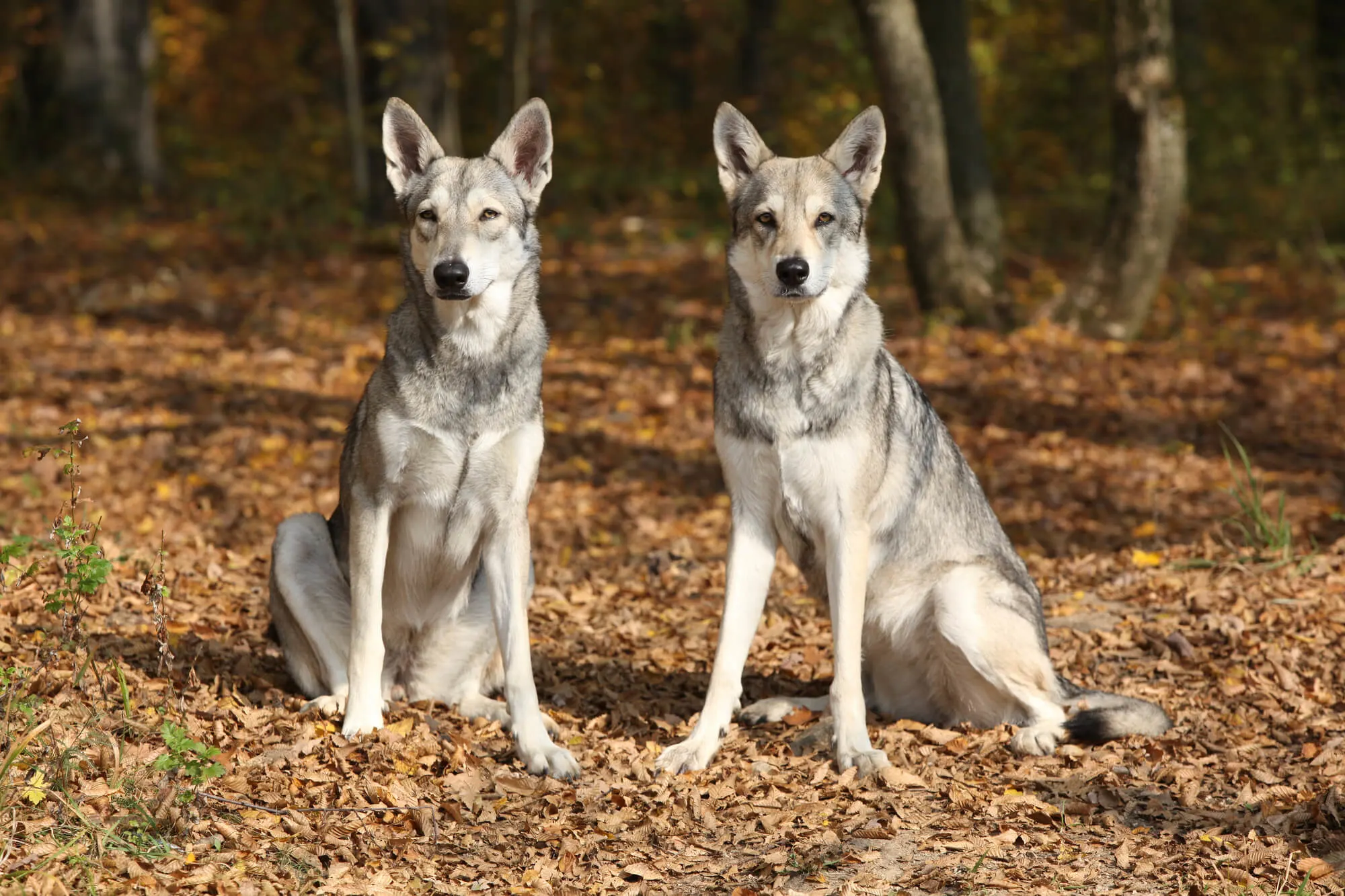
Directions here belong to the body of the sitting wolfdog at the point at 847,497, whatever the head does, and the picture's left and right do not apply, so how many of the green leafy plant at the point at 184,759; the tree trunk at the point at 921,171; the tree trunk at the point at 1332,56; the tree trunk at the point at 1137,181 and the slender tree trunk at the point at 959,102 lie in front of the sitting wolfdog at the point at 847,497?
1

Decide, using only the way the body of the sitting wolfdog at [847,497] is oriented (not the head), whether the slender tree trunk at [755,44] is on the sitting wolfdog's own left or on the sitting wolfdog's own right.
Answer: on the sitting wolfdog's own right

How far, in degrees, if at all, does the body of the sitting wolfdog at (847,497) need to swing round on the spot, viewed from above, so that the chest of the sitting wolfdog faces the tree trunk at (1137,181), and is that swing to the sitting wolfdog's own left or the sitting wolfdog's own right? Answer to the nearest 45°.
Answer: approximately 135° to the sitting wolfdog's own right

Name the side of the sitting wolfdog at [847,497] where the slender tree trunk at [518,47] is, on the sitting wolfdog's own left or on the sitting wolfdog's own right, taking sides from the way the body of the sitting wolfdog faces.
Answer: on the sitting wolfdog's own right

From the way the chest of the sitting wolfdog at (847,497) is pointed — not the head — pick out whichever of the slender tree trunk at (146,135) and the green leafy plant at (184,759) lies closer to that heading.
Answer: the green leafy plant

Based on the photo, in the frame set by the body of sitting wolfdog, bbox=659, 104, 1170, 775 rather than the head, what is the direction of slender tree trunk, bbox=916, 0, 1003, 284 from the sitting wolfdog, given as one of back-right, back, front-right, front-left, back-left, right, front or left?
back-right

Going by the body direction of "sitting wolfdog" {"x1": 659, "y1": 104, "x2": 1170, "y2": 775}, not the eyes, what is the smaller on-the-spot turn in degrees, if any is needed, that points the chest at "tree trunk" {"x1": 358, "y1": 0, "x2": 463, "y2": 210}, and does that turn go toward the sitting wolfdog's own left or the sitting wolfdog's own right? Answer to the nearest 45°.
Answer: approximately 90° to the sitting wolfdog's own right

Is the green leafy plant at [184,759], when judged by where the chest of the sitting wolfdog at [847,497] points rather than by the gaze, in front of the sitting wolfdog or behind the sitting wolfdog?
in front

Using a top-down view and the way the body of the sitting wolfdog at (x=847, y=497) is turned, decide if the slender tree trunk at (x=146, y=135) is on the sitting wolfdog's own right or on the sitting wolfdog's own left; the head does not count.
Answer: on the sitting wolfdog's own right

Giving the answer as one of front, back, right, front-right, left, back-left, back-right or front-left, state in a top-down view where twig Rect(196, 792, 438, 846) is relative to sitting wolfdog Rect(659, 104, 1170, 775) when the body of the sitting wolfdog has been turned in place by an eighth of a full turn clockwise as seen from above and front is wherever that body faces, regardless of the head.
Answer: front-left

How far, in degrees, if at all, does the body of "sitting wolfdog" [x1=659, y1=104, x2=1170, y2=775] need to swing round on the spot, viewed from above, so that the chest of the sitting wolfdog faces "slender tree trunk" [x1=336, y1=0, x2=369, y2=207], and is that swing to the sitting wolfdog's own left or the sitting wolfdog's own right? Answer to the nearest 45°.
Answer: approximately 90° to the sitting wolfdog's own right

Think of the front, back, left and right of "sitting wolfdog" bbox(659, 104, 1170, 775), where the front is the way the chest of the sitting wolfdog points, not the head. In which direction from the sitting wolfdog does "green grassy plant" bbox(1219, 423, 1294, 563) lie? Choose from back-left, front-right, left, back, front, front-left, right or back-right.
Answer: back

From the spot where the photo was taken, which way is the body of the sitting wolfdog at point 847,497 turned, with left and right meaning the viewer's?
facing the viewer and to the left of the viewer
